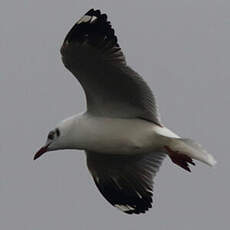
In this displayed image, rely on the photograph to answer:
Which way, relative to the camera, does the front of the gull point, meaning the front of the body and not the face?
to the viewer's left
